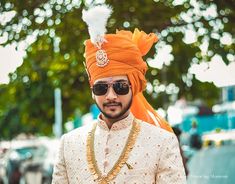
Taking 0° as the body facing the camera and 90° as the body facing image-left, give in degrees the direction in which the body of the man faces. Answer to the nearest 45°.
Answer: approximately 0°

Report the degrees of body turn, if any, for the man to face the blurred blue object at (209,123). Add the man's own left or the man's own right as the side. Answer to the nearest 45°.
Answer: approximately 180°

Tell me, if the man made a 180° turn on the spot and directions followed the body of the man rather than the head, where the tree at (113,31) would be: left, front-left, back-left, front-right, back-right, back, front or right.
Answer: front
